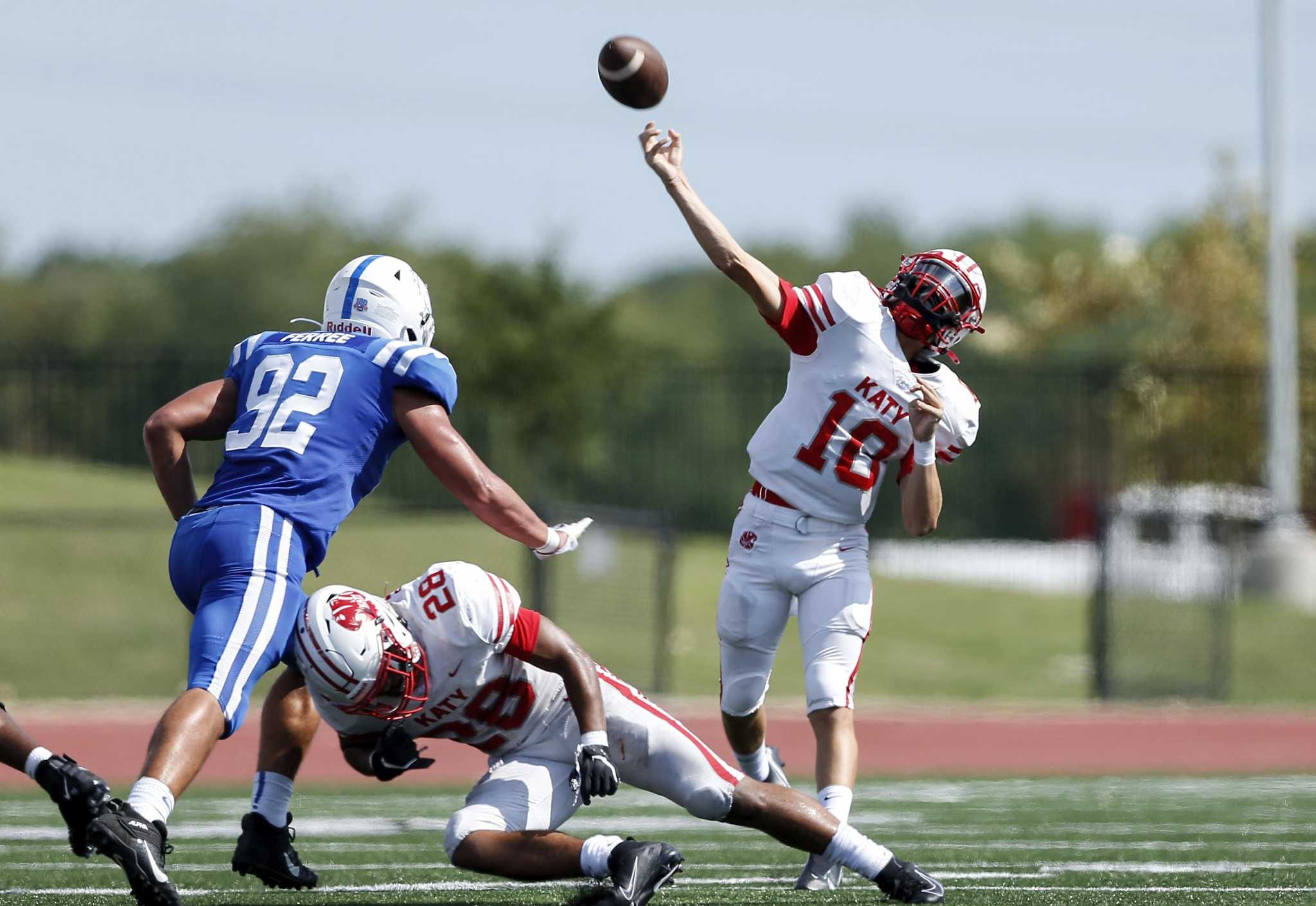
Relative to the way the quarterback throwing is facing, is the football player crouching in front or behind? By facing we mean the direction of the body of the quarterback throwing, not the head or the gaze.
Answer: in front

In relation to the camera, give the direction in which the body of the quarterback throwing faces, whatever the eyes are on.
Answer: toward the camera
